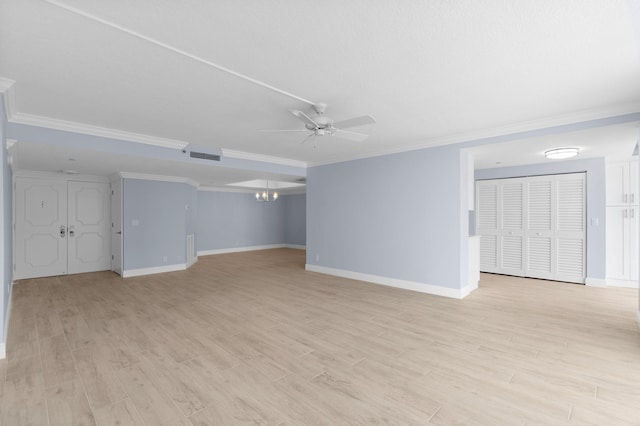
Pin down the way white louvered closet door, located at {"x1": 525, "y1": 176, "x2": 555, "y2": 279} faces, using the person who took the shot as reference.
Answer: facing the viewer

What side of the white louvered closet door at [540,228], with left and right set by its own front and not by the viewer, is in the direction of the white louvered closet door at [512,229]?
right

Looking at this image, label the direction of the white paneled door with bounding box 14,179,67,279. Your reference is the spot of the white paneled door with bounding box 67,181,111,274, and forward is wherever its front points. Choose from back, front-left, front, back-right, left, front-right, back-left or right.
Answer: right

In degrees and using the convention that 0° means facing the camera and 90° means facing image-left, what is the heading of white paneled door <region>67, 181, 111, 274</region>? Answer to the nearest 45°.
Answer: approximately 0°

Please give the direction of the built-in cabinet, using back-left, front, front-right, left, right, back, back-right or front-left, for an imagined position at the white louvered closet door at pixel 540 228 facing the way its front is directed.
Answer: left

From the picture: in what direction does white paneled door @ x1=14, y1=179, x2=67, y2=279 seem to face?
toward the camera

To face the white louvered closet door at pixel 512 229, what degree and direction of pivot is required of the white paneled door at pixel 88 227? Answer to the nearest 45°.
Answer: approximately 45° to its left

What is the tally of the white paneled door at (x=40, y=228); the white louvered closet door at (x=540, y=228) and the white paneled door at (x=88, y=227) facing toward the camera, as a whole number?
3

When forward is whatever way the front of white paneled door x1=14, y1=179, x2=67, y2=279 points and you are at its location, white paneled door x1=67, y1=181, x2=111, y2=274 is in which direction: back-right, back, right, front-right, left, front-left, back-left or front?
left

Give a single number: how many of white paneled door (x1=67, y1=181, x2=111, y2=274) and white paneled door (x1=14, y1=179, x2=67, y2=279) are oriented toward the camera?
2

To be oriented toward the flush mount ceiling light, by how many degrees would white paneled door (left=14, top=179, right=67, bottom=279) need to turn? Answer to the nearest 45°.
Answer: approximately 45° to its left

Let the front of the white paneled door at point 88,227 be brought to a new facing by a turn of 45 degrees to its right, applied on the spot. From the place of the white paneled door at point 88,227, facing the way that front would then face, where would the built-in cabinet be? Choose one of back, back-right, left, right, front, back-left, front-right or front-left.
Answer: left

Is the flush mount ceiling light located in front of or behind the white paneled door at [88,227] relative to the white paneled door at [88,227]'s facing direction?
in front
